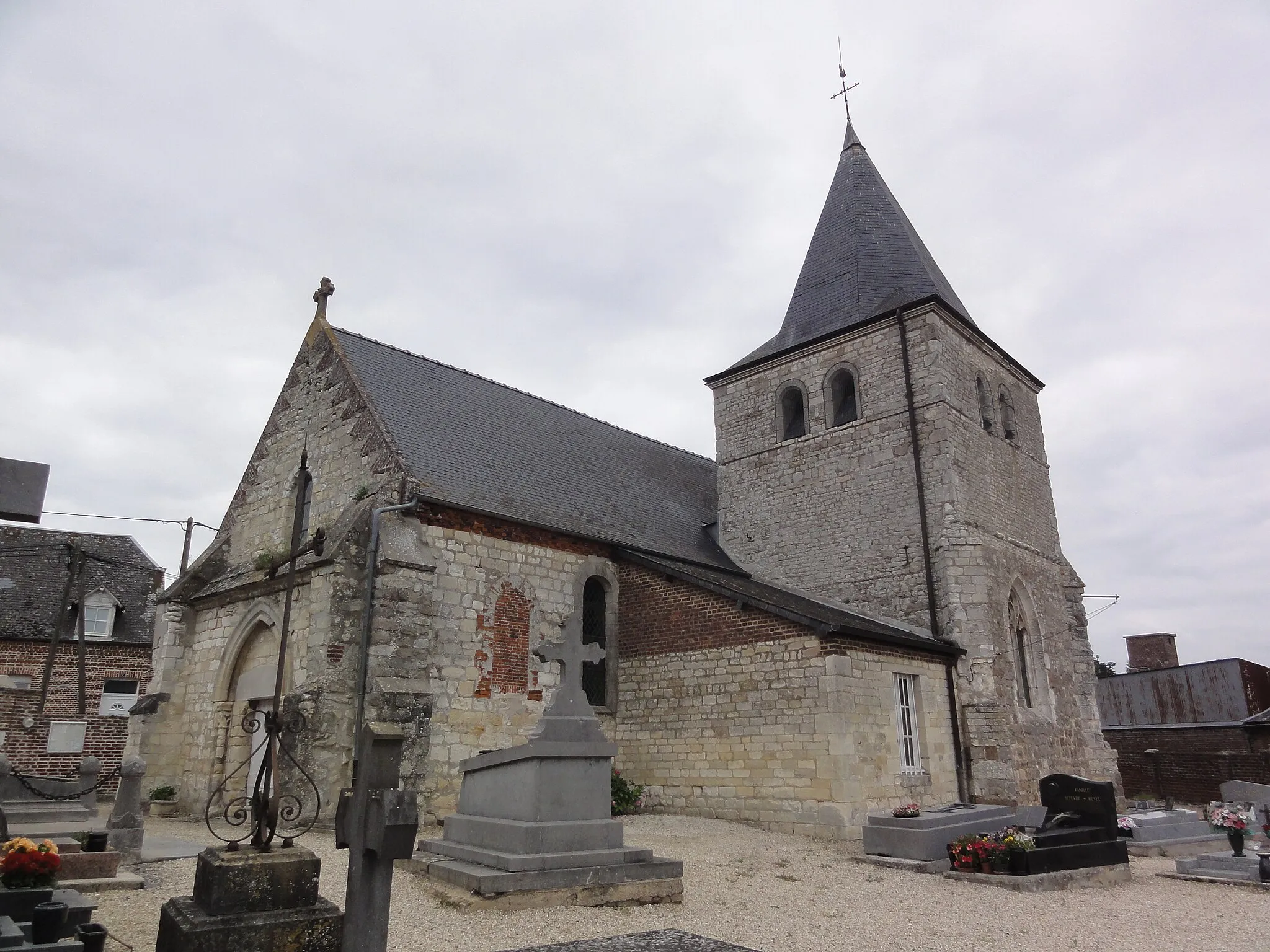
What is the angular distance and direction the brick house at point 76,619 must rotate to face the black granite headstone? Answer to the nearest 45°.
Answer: approximately 45° to its left

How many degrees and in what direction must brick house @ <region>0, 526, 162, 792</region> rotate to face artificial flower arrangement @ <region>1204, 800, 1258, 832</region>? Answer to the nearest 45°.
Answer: approximately 45° to its left

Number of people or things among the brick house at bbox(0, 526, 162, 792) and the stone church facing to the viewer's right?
0

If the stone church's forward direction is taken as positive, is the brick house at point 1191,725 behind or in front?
behind

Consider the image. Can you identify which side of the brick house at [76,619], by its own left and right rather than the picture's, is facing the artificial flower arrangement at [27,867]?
front

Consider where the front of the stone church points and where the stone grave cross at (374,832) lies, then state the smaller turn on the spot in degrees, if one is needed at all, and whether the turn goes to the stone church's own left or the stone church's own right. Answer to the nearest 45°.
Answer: approximately 45° to the stone church's own left

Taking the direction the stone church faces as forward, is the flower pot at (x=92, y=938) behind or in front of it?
in front

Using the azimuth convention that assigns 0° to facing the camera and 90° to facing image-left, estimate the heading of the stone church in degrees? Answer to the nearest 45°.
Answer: approximately 45°

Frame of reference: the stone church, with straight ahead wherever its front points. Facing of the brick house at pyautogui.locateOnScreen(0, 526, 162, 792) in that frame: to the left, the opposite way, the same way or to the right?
to the left

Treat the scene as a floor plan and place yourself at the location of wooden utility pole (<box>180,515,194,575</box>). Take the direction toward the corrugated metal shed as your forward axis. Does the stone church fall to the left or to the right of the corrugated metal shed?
right

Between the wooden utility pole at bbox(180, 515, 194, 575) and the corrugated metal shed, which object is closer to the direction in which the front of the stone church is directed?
the wooden utility pole

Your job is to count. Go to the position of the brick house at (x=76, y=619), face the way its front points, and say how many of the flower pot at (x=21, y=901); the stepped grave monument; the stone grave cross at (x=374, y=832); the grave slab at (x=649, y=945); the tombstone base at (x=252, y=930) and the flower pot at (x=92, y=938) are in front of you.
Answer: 6
